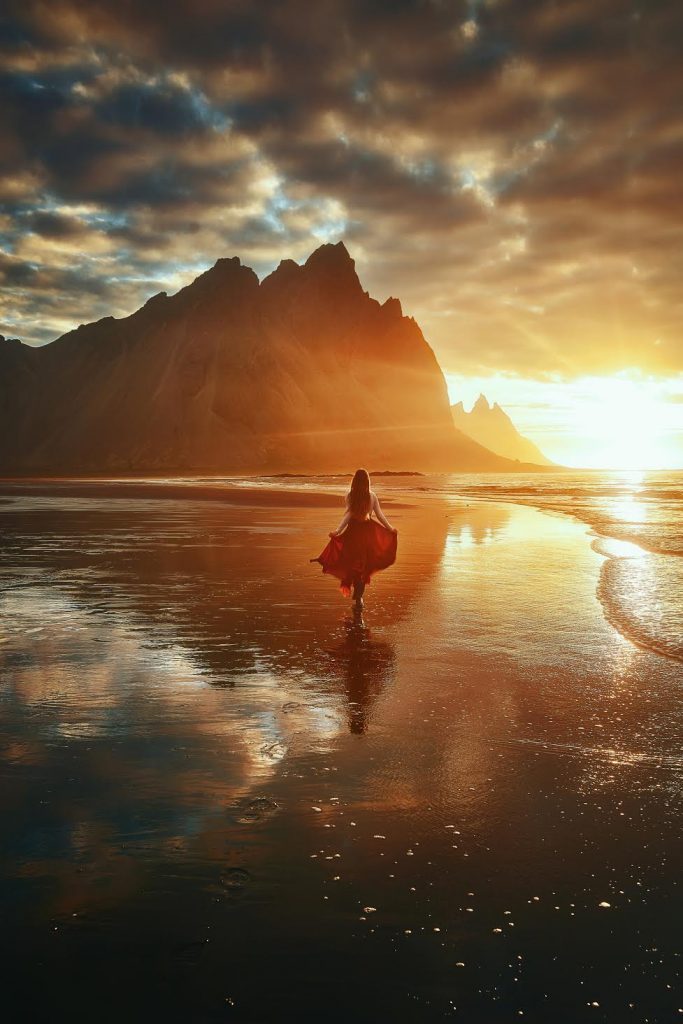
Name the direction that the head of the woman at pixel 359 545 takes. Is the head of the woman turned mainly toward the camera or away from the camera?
away from the camera

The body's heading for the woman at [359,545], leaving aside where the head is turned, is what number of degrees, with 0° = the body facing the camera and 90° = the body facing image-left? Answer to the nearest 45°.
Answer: approximately 180°
